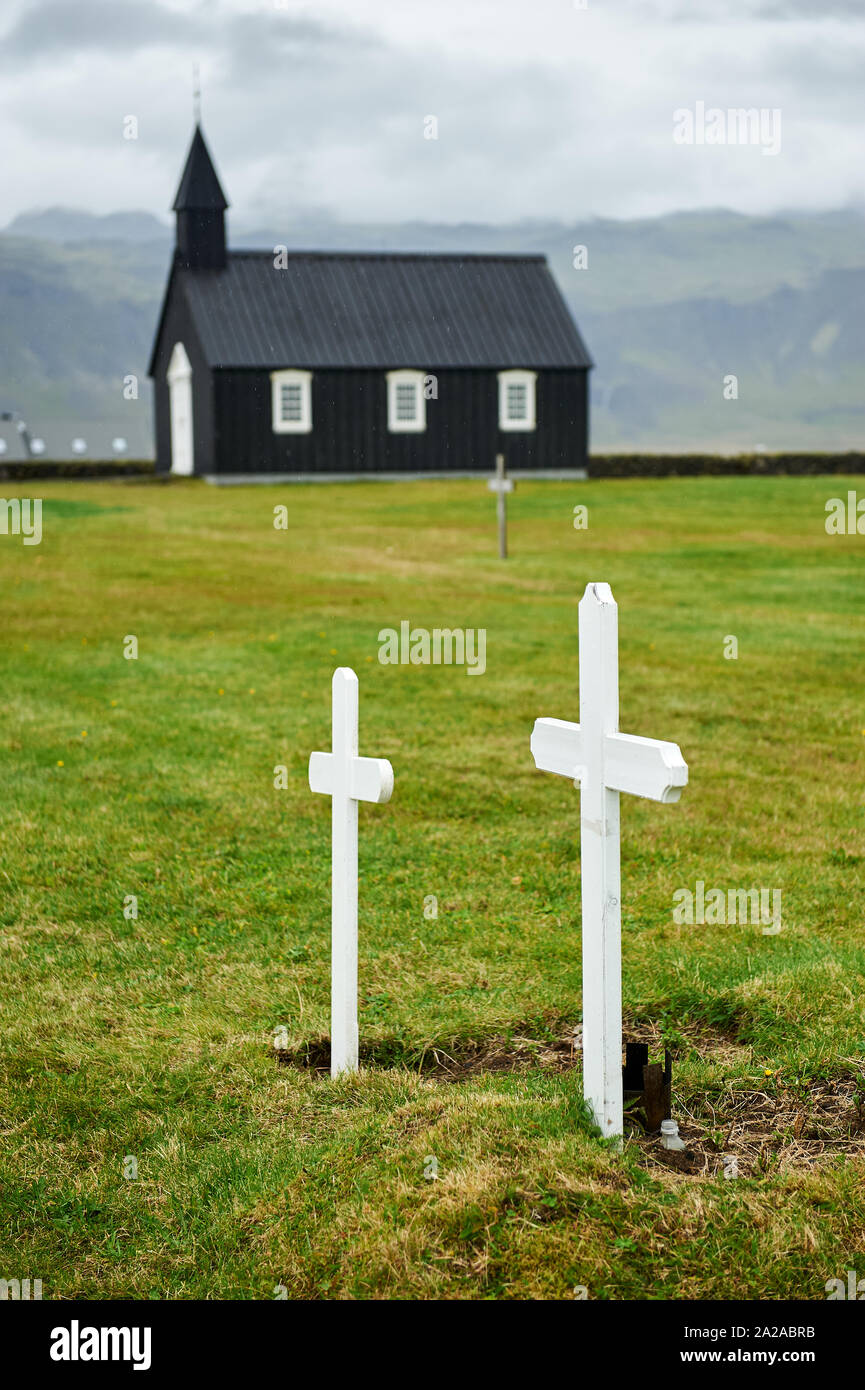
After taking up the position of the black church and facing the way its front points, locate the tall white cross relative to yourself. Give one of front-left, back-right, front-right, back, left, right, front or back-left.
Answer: left

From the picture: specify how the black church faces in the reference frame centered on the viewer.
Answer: facing to the left of the viewer

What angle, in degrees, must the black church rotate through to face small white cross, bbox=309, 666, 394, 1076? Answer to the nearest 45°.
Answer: approximately 90° to its left

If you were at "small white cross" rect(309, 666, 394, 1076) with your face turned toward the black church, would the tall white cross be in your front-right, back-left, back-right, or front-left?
back-right

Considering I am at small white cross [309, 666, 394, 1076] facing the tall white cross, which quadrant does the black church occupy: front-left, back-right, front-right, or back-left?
back-left
